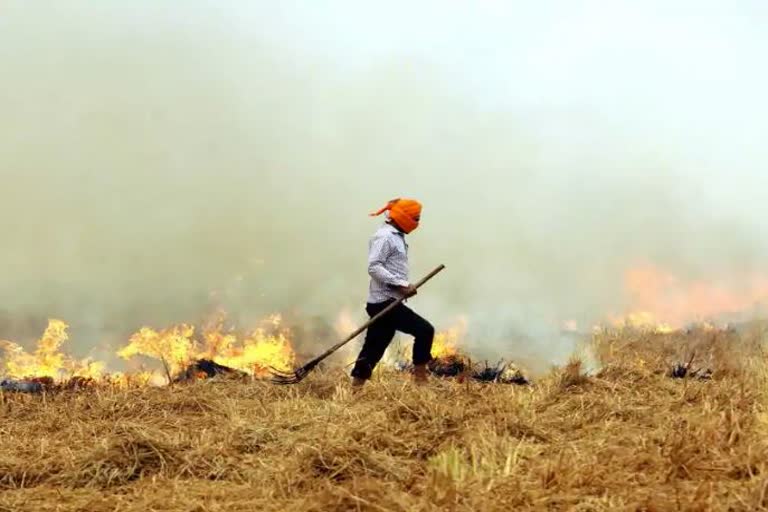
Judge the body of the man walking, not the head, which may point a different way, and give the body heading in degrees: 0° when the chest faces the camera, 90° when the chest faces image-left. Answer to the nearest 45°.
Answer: approximately 270°

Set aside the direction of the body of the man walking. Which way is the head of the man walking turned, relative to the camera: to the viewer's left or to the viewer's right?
to the viewer's right

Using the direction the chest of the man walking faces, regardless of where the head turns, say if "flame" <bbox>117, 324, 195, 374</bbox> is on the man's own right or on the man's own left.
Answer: on the man's own left

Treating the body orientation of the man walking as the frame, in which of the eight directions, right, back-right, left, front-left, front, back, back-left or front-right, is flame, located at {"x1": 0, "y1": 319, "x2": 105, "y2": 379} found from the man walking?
back-left
